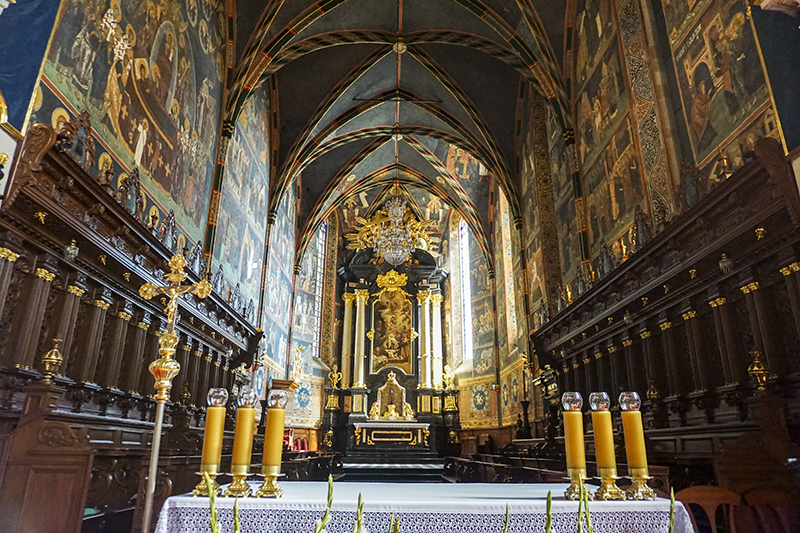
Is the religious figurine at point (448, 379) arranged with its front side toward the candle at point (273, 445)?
yes

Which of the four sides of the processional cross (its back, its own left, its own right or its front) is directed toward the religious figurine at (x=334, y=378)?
back

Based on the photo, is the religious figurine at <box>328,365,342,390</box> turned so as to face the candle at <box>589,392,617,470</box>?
yes

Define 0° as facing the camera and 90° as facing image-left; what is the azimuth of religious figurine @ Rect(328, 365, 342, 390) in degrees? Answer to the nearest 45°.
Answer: approximately 0°

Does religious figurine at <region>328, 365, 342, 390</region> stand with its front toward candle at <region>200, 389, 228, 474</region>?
yes

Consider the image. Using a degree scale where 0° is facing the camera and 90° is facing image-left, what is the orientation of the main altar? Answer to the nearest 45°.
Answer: approximately 0°

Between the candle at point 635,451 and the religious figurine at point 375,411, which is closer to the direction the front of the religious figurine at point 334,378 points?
the candle

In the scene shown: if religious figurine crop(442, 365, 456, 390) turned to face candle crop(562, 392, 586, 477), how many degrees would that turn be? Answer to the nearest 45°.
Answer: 0° — it already faces it
